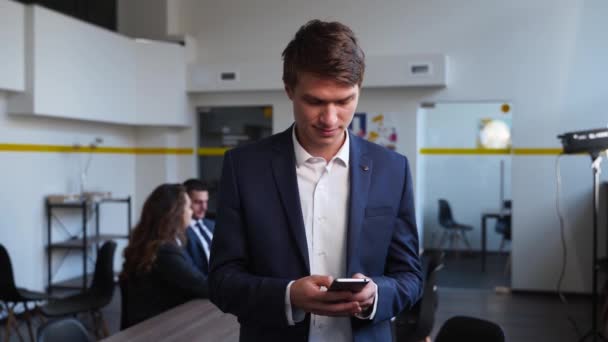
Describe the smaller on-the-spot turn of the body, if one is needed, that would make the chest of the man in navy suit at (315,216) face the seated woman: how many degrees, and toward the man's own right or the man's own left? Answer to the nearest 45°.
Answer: approximately 135° to the man's own right

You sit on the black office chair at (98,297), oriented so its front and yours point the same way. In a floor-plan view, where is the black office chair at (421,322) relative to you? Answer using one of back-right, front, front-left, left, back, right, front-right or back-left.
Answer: back-left

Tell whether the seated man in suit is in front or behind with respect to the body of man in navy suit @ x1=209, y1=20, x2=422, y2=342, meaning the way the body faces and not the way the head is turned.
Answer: behind
